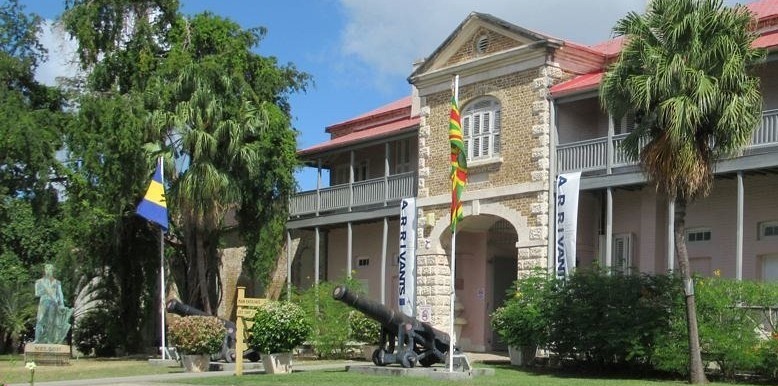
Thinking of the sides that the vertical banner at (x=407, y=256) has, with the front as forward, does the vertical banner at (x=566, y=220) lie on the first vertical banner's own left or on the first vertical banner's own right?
on the first vertical banner's own left

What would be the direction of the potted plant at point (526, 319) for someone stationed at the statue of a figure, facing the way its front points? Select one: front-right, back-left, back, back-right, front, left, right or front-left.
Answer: front-left

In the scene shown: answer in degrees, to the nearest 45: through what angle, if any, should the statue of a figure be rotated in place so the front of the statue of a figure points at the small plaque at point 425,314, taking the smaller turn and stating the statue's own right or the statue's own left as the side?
approximately 90° to the statue's own left

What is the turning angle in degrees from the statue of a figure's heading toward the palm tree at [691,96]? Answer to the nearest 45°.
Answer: approximately 45° to its left

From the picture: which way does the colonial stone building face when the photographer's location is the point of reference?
facing the viewer and to the left of the viewer

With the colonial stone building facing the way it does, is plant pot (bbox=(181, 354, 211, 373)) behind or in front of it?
in front

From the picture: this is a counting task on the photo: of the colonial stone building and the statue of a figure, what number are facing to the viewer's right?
0

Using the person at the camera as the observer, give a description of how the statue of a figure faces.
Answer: facing the viewer

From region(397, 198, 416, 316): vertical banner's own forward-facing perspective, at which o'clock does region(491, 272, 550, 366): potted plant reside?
The potted plant is roughly at 10 o'clock from the vertical banner.

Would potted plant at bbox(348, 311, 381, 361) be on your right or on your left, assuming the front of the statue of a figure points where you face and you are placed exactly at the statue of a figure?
on your left

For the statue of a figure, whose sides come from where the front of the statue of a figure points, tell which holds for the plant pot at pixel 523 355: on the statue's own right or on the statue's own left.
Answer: on the statue's own left

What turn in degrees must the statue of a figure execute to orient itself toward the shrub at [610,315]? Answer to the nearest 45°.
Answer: approximately 45° to its left

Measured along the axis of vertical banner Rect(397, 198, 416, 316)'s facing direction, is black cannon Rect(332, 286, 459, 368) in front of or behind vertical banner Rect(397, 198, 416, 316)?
in front
